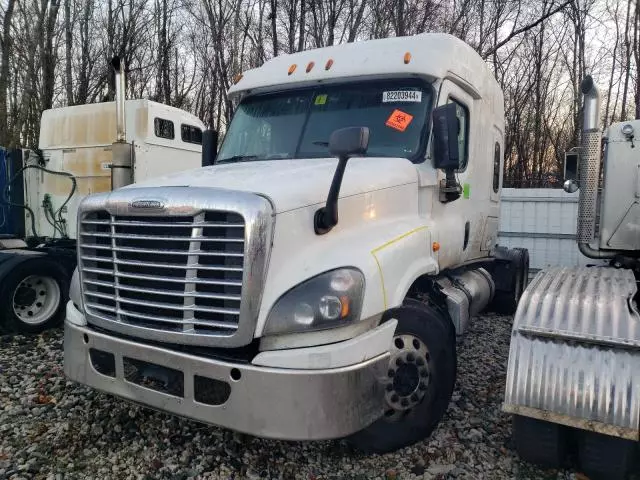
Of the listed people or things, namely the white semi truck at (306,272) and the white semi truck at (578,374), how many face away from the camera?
1

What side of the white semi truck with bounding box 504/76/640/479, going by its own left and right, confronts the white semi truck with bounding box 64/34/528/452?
left

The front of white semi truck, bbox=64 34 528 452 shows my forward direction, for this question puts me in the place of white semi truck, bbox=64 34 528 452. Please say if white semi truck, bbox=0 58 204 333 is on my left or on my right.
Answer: on my right

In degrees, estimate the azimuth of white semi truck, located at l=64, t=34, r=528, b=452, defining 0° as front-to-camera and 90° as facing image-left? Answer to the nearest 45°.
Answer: approximately 45°

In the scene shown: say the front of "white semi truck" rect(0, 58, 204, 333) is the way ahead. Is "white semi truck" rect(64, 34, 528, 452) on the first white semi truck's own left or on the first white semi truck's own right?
on the first white semi truck's own right

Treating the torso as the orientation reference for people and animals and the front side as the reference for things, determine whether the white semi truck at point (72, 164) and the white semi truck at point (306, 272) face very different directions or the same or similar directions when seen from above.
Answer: very different directions

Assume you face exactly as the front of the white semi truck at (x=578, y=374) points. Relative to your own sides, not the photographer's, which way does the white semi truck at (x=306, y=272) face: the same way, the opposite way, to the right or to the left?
the opposite way

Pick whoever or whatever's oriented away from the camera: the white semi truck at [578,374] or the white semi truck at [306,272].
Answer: the white semi truck at [578,374]

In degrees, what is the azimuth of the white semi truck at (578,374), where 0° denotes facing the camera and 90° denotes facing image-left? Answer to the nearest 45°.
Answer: approximately 180°

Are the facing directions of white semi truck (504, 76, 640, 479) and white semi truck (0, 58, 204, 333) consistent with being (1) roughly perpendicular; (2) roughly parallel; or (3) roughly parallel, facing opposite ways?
roughly parallel

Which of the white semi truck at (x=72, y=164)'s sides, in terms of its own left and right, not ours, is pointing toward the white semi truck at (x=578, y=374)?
right

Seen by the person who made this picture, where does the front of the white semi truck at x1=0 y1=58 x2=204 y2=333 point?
facing away from the viewer and to the right of the viewer
